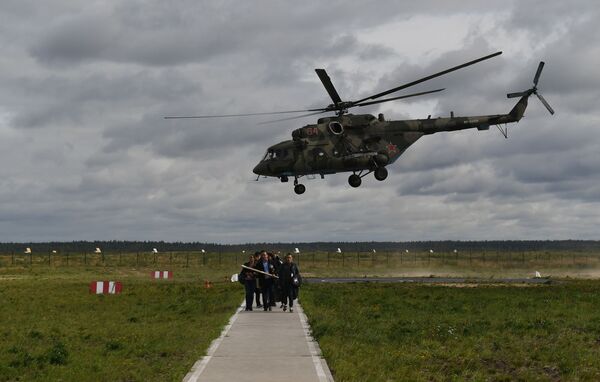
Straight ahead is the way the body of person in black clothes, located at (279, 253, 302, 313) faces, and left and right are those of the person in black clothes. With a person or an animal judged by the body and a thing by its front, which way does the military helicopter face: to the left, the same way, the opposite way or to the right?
to the right

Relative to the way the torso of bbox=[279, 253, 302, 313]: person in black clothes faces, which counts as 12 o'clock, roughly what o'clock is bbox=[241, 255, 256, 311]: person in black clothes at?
bbox=[241, 255, 256, 311]: person in black clothes is roughly at 3 o'clock from bbox=[279, 253, 302, 313]: person in black clothes.

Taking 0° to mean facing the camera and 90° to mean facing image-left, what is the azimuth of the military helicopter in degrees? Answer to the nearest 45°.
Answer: approximately 90°

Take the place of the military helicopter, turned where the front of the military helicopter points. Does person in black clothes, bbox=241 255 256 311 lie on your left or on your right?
on your left

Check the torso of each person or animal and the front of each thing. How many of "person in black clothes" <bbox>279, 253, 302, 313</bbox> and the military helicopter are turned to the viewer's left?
1

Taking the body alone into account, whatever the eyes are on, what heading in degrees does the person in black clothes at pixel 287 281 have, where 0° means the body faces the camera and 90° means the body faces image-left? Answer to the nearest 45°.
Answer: approximately 0°
